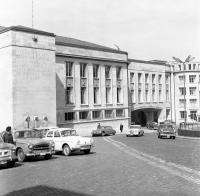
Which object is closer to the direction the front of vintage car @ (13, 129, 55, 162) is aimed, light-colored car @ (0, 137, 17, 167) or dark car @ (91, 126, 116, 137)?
the light-colored car

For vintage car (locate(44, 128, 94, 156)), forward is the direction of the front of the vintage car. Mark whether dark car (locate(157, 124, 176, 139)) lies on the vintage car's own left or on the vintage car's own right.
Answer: on the vintage car's own left

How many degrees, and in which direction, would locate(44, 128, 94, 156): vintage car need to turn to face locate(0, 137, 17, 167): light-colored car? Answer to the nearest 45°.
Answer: approximately 90° to its right
